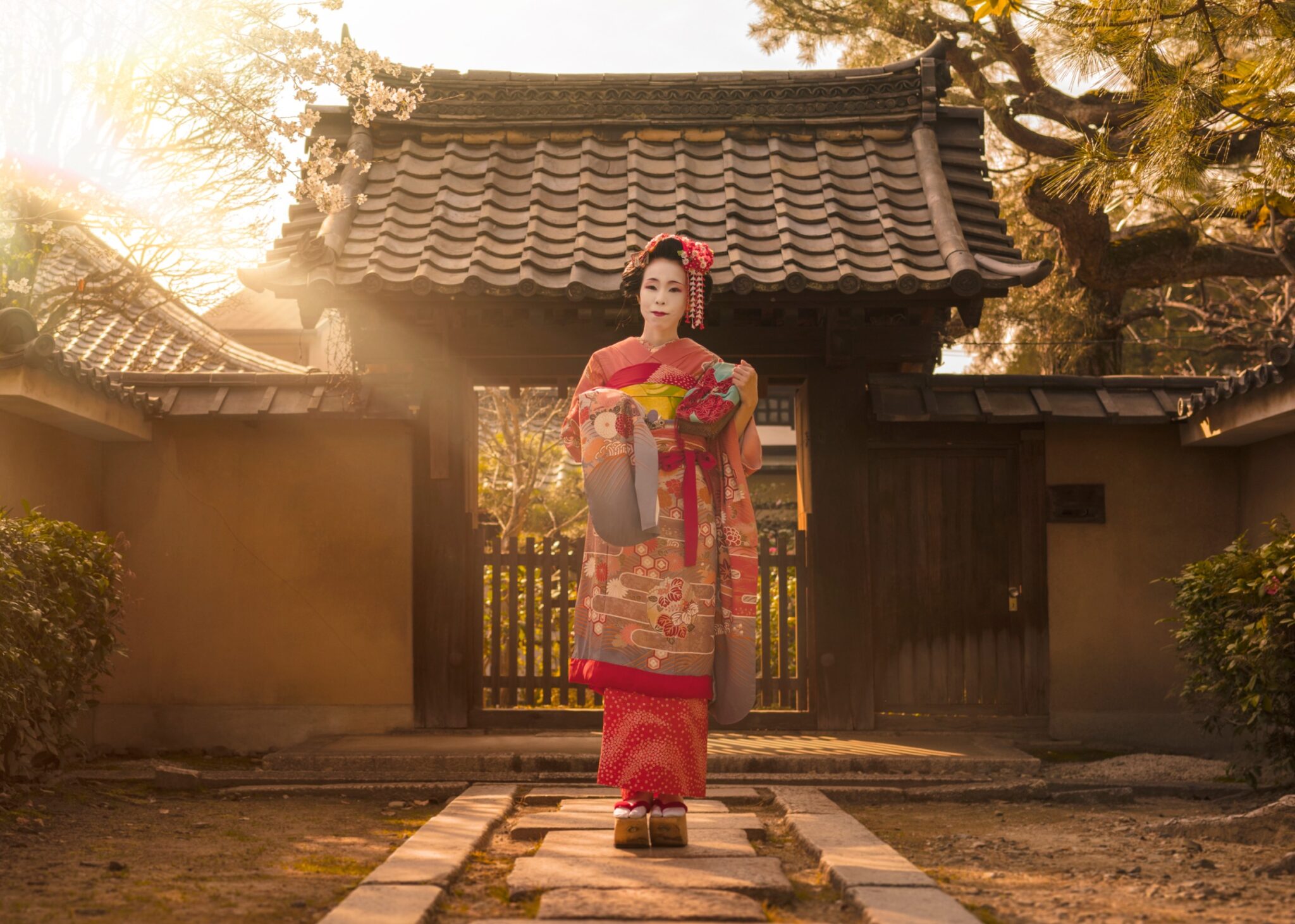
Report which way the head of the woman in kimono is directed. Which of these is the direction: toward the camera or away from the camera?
toward the camera

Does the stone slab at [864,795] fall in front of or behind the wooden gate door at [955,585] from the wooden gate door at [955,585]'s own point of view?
in front

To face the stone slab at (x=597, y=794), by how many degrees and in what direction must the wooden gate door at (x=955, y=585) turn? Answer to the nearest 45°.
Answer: approximately 45° to its right

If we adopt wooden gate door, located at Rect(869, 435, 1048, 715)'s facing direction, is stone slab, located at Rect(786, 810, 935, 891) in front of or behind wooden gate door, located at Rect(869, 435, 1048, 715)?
in front

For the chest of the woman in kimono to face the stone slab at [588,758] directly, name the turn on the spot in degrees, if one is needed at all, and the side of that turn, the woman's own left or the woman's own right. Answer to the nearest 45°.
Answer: approximately 180°

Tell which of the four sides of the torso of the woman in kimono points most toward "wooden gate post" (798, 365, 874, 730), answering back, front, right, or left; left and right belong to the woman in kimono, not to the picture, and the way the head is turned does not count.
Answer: back

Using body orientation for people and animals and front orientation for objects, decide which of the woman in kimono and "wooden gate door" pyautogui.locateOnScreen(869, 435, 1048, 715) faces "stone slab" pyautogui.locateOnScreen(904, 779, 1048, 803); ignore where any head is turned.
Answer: the wooden gate door

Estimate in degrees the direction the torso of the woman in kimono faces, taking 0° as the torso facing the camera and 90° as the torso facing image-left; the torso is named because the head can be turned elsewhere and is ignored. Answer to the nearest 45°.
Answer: approximately 0°

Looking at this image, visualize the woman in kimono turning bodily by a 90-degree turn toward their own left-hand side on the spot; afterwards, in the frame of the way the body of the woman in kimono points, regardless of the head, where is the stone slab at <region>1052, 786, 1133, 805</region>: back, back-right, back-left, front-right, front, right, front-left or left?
front-left

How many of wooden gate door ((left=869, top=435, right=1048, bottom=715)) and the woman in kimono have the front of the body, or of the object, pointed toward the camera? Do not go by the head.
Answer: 2

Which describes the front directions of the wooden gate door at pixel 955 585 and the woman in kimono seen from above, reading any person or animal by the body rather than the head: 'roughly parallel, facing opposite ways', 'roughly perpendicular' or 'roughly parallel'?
roughly parallel

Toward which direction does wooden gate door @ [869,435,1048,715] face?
toward the camera

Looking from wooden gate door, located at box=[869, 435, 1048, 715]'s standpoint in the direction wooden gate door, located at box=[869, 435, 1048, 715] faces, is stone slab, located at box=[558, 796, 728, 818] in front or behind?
in front
